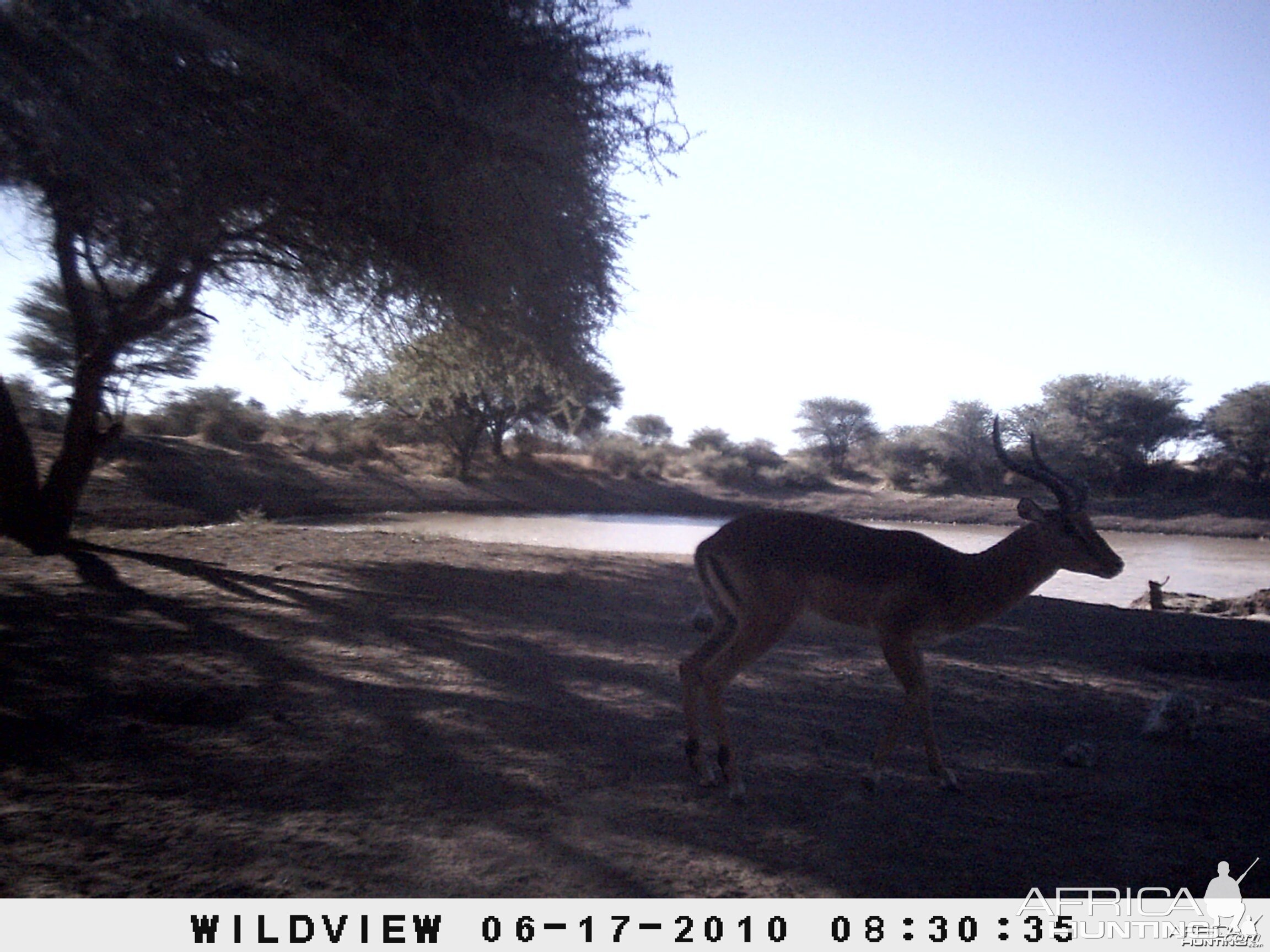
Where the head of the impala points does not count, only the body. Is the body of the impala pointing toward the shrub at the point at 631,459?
no

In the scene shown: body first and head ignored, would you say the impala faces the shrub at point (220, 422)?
no

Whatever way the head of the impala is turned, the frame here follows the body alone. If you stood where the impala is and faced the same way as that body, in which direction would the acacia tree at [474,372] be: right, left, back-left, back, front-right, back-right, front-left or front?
back-left

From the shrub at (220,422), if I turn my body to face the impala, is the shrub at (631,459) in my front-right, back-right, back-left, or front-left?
front-left

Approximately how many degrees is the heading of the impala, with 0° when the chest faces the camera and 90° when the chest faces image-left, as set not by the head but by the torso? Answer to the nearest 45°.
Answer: approximately 270°

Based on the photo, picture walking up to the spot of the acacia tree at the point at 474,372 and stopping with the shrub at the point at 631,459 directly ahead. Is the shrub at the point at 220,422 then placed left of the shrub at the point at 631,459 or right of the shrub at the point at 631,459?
left

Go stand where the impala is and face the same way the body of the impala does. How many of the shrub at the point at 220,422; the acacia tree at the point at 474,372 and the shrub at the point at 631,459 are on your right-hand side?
0
